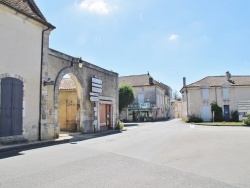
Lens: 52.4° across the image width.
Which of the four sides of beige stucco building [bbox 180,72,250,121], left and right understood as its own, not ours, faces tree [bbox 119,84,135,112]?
right

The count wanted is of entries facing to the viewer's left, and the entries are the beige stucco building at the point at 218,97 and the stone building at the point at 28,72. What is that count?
0

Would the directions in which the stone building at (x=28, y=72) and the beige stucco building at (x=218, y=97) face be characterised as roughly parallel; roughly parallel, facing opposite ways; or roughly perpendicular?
roughly perpendicular

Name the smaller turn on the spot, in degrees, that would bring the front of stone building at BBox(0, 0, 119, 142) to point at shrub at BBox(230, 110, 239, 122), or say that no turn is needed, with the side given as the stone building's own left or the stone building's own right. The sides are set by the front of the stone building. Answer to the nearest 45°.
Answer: approximately 90° to the stone building's own left

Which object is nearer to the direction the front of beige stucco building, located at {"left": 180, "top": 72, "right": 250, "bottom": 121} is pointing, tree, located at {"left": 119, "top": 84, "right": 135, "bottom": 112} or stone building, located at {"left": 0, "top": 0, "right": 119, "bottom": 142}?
the stone building

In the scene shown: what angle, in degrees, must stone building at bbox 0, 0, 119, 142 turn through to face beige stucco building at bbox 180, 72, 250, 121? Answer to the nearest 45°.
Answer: approximately 90° to its left

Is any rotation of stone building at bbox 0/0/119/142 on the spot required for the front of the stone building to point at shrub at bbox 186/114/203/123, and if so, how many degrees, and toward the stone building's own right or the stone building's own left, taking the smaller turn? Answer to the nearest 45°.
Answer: approximately 90° to the stone building's own left

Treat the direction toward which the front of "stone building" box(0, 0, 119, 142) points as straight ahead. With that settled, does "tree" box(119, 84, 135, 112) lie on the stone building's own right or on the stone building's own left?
on the stone building's own left

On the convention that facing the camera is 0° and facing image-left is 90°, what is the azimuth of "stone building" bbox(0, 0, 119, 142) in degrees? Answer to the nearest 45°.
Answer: approximately 315°

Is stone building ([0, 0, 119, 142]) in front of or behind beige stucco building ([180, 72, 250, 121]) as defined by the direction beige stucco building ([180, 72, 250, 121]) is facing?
in front

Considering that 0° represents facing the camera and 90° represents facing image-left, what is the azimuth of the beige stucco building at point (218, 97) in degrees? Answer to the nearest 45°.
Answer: approximately 0°
